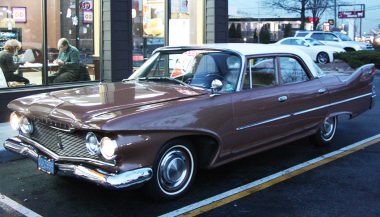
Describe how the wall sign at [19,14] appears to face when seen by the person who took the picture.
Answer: facing the viewer

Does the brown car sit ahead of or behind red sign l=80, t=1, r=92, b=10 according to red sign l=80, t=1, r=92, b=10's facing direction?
ahead

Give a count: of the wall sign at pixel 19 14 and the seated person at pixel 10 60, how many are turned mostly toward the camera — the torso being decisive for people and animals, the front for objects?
1

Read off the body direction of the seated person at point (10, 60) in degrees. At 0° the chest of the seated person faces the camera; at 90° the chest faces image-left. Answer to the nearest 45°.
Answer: approximately 270°

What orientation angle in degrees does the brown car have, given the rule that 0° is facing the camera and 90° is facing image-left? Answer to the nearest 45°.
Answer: approximately 45°

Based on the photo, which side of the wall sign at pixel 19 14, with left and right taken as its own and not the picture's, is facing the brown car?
front

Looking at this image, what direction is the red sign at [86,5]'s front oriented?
toward the camera

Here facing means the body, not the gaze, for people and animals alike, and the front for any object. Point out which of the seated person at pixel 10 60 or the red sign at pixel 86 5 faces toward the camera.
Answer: the red sign

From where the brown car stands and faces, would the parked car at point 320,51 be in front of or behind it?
behind
